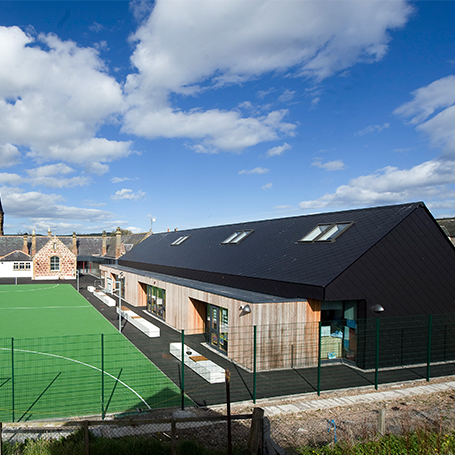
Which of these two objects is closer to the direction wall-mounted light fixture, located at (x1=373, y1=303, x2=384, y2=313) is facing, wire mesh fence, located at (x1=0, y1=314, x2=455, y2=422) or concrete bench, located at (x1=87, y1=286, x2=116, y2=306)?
the wire mesh fence

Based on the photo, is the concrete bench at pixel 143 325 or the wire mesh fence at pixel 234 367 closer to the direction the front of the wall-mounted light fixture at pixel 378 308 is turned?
the wire mesh fence

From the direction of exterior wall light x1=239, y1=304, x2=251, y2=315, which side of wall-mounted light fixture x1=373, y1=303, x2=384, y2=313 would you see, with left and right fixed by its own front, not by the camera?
right

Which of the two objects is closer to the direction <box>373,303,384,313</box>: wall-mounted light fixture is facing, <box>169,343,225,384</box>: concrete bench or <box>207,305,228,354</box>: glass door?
the concrete bench

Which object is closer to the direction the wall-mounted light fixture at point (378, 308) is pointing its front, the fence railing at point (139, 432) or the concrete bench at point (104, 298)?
the fence railing

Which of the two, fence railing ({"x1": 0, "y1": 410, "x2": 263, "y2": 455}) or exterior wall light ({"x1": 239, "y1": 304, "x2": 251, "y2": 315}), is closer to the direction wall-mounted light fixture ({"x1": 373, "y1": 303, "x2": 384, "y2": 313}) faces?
the fence railing

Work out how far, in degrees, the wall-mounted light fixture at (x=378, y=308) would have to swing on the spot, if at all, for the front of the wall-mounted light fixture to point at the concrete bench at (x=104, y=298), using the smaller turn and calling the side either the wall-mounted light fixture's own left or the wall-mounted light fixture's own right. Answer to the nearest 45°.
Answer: approximately 135° to the wall-mounted light fixture's own right

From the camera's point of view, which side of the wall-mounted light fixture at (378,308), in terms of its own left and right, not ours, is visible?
front

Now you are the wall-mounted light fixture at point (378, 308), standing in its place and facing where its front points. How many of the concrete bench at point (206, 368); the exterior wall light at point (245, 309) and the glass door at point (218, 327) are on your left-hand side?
0
